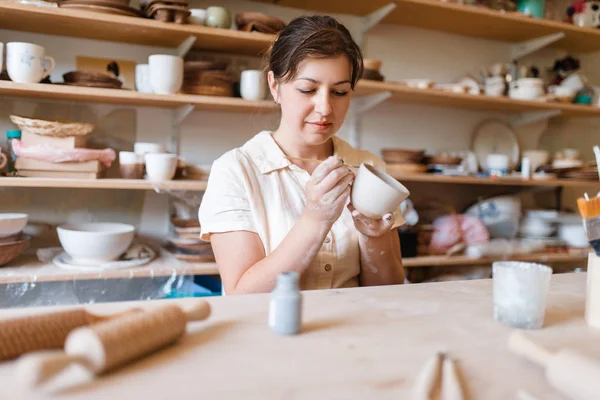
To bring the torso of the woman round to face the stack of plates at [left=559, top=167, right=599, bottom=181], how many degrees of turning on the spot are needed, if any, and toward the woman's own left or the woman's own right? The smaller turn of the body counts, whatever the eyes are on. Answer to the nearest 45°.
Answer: approximately 90° to the woman's own left

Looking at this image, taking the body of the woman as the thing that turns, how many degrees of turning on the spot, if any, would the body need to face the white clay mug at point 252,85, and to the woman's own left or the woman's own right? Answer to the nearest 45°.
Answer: approximately 135° to the woman's own left

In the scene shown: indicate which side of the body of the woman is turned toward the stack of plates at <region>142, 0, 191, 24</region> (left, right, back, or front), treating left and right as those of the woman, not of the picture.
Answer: back

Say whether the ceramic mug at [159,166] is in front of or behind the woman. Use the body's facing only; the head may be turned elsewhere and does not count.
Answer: behind

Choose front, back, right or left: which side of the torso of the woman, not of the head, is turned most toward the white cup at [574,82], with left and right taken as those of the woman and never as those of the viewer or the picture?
left

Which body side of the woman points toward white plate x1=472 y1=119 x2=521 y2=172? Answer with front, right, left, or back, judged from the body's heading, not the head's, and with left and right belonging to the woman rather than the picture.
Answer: left

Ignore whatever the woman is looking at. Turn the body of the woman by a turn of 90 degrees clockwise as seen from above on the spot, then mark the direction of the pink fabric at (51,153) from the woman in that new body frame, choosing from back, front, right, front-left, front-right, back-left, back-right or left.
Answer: right

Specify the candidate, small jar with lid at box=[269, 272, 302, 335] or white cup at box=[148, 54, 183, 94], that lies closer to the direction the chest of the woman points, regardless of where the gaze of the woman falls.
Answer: the small jar with lid

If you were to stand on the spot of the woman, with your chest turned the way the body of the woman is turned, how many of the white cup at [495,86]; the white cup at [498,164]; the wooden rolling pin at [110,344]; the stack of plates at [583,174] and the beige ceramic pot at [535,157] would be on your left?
4

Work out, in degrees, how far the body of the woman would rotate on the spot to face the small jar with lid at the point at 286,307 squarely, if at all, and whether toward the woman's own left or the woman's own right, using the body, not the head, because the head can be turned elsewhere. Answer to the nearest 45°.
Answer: approximately 45° to the woman's own right

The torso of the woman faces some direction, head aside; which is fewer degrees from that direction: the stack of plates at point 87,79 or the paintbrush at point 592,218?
the paintbrush

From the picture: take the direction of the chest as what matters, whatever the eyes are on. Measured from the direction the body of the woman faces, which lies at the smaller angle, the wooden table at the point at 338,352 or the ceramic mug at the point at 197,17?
the wooden table

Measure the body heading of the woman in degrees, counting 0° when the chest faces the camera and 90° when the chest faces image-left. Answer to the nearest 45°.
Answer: approximately 315°

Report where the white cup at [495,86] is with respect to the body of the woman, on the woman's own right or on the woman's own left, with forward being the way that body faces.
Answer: on the woman's own left

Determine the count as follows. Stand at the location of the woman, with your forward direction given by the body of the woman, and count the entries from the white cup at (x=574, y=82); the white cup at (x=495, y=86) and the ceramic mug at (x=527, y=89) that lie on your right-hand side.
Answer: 0

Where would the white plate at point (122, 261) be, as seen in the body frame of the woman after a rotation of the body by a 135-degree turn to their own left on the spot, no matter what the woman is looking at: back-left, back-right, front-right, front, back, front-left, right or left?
front-left
